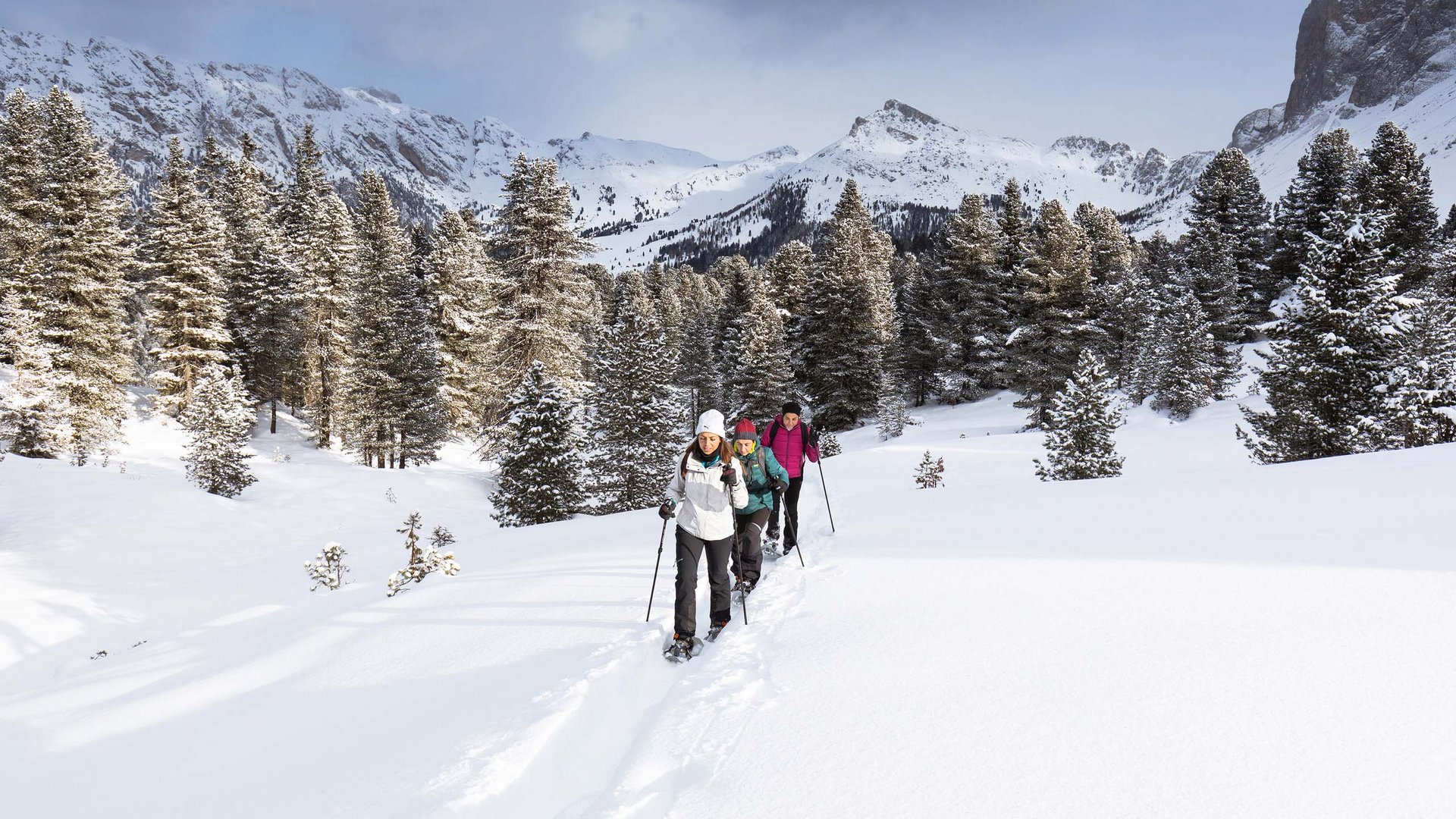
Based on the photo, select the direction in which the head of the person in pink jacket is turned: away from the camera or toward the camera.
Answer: toward the camera

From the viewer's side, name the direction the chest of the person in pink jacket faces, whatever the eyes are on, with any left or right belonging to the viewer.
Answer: facing the viewer

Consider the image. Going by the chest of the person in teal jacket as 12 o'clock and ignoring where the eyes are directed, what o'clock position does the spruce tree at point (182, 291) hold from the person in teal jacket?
The spruce tree is roughly at 5 o'clock from the person in teal jacket.

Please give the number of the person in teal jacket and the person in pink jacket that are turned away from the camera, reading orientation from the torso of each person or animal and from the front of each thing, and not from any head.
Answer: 0

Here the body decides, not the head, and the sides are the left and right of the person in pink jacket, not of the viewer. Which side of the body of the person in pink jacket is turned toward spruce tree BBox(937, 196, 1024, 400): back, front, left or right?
back

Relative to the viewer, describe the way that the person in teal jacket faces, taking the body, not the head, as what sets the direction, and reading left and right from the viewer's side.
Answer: facing the viewer and to the left of the viewer

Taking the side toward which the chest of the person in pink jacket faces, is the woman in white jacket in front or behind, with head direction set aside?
in front

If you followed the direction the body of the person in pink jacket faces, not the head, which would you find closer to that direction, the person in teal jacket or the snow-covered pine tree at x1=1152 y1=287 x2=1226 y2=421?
the person in teal jacket

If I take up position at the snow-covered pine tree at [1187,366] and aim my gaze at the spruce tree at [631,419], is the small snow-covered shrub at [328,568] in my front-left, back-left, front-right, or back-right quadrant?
front-left

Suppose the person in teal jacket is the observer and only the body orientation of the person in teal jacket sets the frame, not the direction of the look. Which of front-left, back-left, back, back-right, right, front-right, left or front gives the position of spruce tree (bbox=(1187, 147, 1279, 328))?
back

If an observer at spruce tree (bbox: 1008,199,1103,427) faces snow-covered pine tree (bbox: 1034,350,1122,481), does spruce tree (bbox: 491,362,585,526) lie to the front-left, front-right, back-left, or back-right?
front-right

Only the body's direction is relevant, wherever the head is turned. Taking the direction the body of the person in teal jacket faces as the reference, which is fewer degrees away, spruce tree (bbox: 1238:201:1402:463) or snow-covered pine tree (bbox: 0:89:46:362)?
the snow-covered pine tree

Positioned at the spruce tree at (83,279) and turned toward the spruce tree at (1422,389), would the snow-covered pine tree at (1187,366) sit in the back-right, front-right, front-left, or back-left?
front-left

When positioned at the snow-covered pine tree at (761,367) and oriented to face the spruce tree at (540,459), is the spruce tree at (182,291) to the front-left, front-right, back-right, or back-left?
front-right

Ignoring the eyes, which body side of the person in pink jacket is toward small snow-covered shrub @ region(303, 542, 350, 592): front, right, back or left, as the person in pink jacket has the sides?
right
